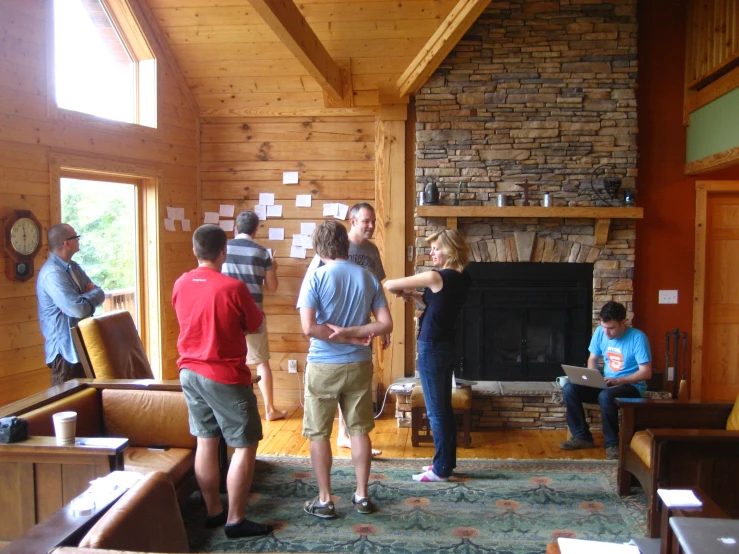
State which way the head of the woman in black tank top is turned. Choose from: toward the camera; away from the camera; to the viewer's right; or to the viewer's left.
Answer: to the viewer's left

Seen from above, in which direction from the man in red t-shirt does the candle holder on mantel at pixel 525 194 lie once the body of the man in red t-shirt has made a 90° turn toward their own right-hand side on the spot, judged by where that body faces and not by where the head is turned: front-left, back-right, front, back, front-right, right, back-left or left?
left

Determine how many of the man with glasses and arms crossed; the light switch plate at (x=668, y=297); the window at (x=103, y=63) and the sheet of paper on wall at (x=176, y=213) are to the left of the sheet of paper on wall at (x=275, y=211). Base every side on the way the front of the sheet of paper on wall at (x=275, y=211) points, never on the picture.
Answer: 1

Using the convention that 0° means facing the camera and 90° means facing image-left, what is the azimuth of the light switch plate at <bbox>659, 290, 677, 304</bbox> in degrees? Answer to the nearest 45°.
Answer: approximately 0°

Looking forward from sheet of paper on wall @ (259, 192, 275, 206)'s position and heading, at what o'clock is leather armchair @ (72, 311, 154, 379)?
The leather armchair is roughly at 1 o'clock from the sheet of paper on wall.

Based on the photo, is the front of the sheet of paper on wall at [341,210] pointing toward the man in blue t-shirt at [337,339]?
yes

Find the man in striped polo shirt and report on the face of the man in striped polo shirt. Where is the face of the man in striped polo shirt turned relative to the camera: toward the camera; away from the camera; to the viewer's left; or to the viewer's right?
away from the camera

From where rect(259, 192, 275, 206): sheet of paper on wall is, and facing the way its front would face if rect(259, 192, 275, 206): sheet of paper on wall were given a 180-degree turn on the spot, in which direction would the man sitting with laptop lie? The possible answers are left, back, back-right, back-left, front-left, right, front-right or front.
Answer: back-right

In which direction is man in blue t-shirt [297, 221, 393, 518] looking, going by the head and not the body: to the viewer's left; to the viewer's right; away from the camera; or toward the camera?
away from the camera

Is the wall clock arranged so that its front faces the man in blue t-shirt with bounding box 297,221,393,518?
yes

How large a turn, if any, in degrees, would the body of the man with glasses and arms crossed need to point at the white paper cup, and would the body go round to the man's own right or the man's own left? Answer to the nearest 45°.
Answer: approximately 90° to the man's own right

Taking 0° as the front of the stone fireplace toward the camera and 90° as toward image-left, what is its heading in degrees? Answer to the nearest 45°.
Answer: approximately 0°

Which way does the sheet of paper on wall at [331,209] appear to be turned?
toward the camera

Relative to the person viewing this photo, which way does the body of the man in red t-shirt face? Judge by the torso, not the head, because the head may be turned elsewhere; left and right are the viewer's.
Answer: facing away from the viewer and to the right of the viewer

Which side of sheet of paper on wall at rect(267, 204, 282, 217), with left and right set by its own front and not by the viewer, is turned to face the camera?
front

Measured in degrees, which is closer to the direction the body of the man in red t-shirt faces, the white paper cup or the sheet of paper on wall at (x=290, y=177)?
the sheet of paper on wall

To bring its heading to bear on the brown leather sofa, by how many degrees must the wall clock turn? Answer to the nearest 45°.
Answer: approximately 45° to its right
